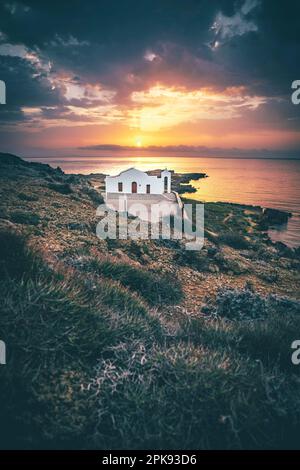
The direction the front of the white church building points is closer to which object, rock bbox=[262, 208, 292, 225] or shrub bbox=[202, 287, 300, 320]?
the shrub

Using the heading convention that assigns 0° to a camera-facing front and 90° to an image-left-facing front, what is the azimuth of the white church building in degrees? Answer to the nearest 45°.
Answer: approximately 0°

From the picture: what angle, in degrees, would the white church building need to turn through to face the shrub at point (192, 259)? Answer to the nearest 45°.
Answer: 0° — it already faces it

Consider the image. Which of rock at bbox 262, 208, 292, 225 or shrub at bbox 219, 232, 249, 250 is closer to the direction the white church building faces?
the shrub

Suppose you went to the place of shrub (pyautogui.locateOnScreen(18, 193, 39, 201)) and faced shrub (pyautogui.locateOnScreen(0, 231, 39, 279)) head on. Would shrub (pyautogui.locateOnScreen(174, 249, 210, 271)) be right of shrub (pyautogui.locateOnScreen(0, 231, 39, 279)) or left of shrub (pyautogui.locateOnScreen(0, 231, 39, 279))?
left

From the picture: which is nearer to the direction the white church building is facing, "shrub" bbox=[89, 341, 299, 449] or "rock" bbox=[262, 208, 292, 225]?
the shrub

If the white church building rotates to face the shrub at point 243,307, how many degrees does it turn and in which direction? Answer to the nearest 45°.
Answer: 0° — it already faces it

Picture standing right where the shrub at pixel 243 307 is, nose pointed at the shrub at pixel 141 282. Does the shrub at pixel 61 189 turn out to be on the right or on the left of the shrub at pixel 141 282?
right
